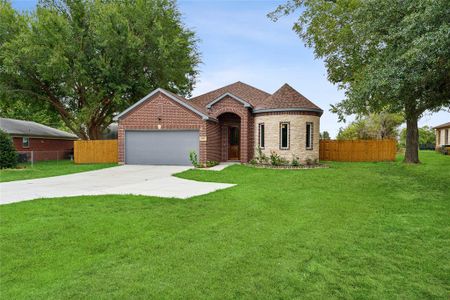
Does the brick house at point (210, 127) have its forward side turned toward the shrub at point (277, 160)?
no

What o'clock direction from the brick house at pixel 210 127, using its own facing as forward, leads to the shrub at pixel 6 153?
The shrub is roughly at 3 o'clock from the brick house.

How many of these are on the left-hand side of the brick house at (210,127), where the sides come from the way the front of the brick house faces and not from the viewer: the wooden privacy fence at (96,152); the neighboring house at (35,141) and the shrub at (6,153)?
0

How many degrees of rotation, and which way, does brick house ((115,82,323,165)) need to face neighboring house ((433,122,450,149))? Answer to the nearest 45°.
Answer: approximately 135° to its left

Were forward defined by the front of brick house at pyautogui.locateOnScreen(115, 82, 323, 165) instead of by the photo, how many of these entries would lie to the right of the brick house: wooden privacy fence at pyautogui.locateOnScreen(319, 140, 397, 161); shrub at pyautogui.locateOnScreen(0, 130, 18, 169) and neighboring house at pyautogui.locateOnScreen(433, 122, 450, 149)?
1

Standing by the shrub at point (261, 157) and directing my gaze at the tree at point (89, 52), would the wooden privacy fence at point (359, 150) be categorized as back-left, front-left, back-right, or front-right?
back-right

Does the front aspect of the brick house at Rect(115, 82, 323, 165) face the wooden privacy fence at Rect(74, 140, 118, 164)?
no

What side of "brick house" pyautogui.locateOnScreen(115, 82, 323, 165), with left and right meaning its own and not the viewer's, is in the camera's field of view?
front

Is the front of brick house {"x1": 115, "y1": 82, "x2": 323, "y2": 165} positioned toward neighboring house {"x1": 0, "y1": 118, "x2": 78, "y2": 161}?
no
